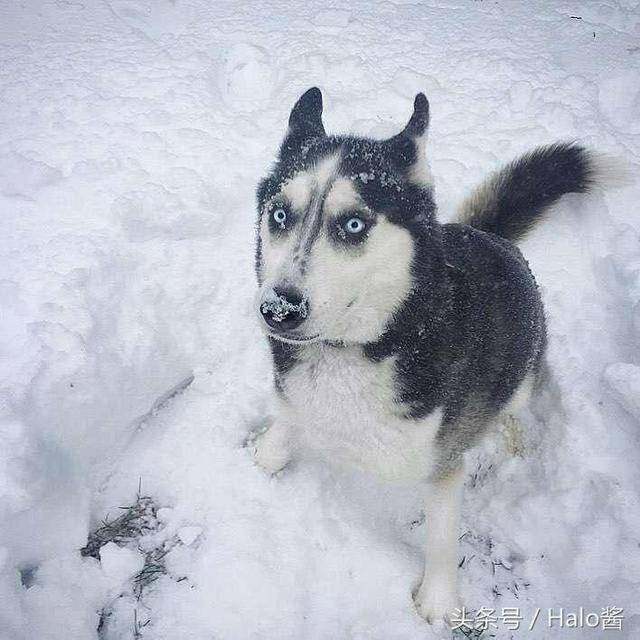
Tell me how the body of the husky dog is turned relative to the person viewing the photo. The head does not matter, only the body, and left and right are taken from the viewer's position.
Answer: facing the viewer and to the left of the viewer
